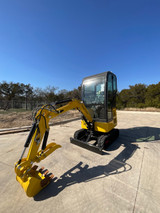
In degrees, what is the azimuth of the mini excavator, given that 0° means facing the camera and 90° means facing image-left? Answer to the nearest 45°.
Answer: approximately 45°

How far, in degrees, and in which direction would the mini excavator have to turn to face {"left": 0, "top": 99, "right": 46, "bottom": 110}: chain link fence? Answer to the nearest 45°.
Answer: approximately 90° to its right
